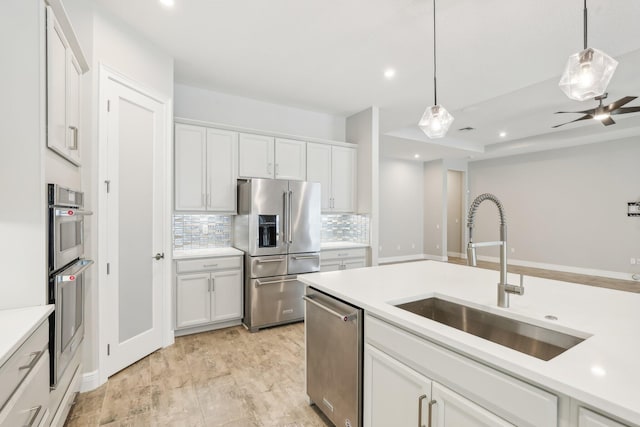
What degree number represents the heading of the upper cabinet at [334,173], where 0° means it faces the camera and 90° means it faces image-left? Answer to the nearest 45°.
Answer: approximately 315°

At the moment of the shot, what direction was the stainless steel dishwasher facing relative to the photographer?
facing the viewer and to the left of the viewer

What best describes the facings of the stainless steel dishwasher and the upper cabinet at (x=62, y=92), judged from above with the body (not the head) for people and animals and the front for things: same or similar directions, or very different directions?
very different directions

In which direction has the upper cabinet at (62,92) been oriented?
to the viewer's right

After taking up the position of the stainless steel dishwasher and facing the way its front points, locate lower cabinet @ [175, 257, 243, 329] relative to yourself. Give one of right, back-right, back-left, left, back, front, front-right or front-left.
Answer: right

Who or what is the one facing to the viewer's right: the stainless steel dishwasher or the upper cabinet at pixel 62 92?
the upper cabinet

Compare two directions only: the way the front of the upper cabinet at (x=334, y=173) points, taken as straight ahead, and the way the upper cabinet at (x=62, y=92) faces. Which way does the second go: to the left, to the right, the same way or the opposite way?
to the left

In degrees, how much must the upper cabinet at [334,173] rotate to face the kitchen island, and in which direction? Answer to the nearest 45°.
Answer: approximately 45° to its right

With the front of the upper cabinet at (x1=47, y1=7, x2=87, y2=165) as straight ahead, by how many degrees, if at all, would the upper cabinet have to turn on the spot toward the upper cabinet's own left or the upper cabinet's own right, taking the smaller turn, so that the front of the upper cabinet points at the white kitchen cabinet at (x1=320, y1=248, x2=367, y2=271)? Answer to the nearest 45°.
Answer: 0° — it already faces it

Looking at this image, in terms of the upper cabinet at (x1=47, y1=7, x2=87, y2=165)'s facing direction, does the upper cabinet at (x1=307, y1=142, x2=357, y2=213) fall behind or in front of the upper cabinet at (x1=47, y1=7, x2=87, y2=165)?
in front

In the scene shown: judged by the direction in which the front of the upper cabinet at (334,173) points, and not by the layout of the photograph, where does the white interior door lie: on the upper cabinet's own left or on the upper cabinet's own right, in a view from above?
on the upper cabinet's own right

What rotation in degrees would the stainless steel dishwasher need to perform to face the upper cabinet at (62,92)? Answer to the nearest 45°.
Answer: approximately 45° to its right

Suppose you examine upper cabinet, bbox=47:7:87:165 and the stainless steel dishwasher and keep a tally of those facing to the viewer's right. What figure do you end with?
1

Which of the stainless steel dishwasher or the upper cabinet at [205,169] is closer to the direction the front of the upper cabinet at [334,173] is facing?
the stainless steel dishwasher

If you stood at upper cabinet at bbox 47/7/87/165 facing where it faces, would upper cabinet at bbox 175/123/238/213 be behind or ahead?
ahead
